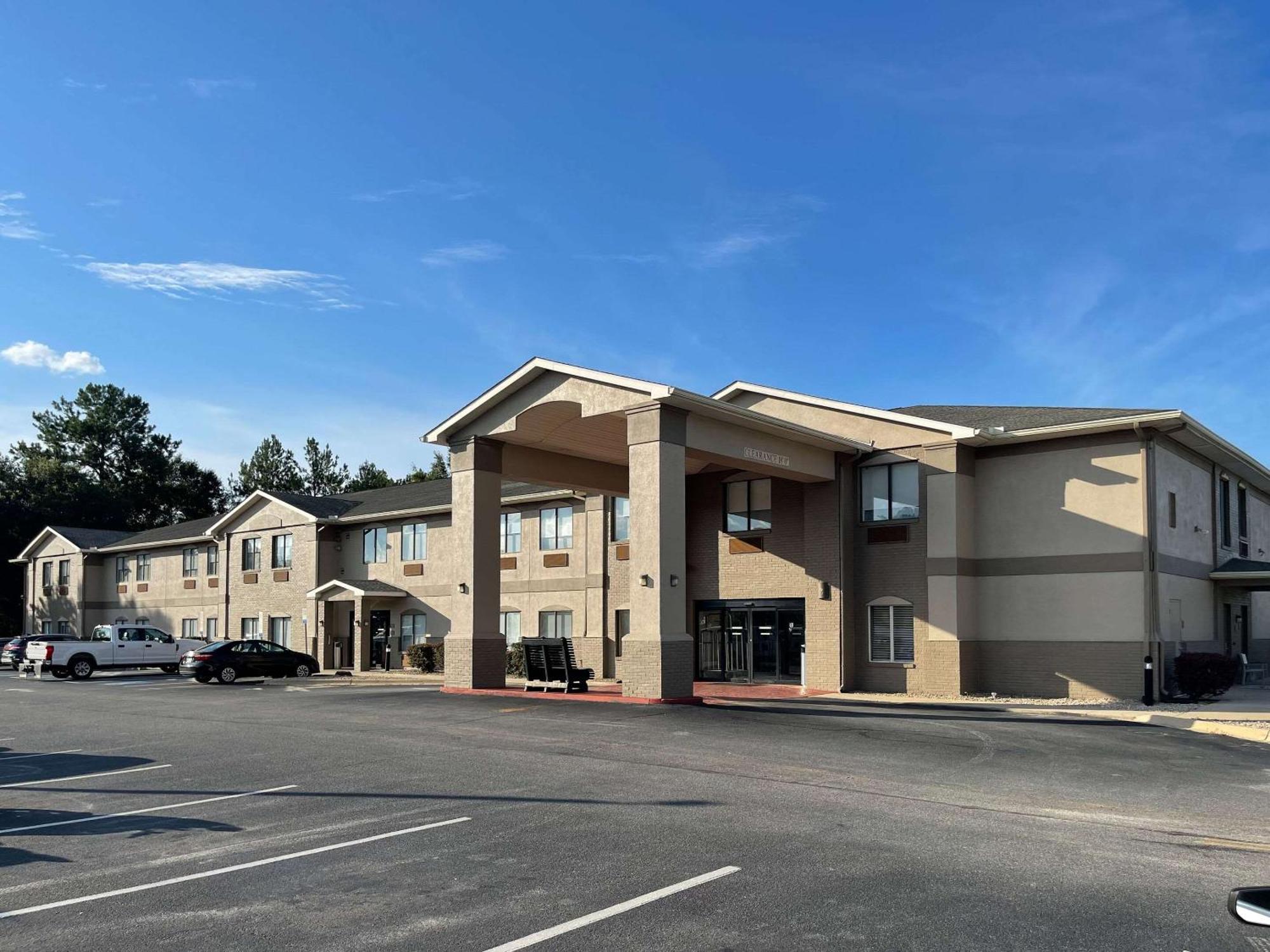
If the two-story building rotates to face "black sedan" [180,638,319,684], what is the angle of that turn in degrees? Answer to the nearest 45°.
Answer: approximately 90° to its right

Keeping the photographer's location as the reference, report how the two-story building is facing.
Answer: facing the viewer and to the left of the viewer

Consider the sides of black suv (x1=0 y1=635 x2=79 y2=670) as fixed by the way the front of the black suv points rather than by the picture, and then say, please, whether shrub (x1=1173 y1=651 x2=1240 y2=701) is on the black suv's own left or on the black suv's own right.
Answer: on the black suv's own right

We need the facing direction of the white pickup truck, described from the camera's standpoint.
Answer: facing away from the viewer and to the right of the viewer

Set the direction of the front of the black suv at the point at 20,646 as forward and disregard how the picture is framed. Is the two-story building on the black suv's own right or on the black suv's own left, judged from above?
on the black suv's own right

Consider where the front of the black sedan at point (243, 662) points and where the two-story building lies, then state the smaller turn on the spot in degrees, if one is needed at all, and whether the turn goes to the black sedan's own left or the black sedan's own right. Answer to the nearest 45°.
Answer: approximately 90° to the black sedan's own right
